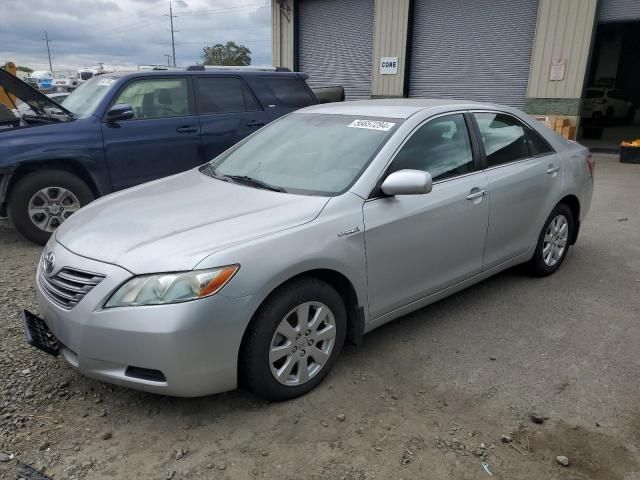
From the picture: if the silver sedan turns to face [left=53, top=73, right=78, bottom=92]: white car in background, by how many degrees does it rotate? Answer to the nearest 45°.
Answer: approximately 90° to its right

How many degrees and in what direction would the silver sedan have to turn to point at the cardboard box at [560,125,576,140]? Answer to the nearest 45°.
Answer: approximately 180°

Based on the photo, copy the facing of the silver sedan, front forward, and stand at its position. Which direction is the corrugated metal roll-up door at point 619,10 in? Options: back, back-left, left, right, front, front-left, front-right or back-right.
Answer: back
